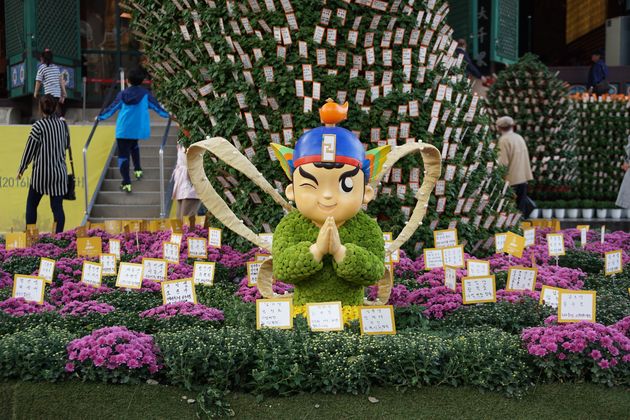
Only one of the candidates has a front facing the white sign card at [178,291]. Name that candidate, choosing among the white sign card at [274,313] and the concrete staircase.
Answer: the concrete staircase

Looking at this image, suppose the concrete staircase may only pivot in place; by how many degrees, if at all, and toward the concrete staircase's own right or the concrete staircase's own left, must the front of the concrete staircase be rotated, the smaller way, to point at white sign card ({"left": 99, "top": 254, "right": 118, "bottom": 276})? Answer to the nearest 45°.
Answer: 0° — it already faces it

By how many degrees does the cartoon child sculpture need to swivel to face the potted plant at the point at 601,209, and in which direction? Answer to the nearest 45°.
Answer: approximately 135° to its left

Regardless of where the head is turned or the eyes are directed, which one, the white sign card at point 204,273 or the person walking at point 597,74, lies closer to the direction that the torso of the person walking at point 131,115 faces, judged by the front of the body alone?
the person walking

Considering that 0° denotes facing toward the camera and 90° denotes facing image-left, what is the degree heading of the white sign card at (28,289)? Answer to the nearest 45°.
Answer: approximately 0°

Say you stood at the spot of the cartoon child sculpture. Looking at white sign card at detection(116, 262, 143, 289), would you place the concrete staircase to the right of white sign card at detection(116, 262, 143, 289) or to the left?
right

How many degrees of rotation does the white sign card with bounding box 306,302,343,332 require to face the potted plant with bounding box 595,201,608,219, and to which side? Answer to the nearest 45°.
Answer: approximately 135° to its left

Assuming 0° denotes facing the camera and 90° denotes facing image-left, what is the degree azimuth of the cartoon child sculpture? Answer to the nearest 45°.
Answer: approximately 0°

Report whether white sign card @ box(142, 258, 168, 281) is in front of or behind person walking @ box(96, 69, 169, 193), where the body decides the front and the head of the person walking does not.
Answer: behind

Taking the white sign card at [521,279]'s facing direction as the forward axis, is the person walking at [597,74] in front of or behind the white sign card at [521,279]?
behind
